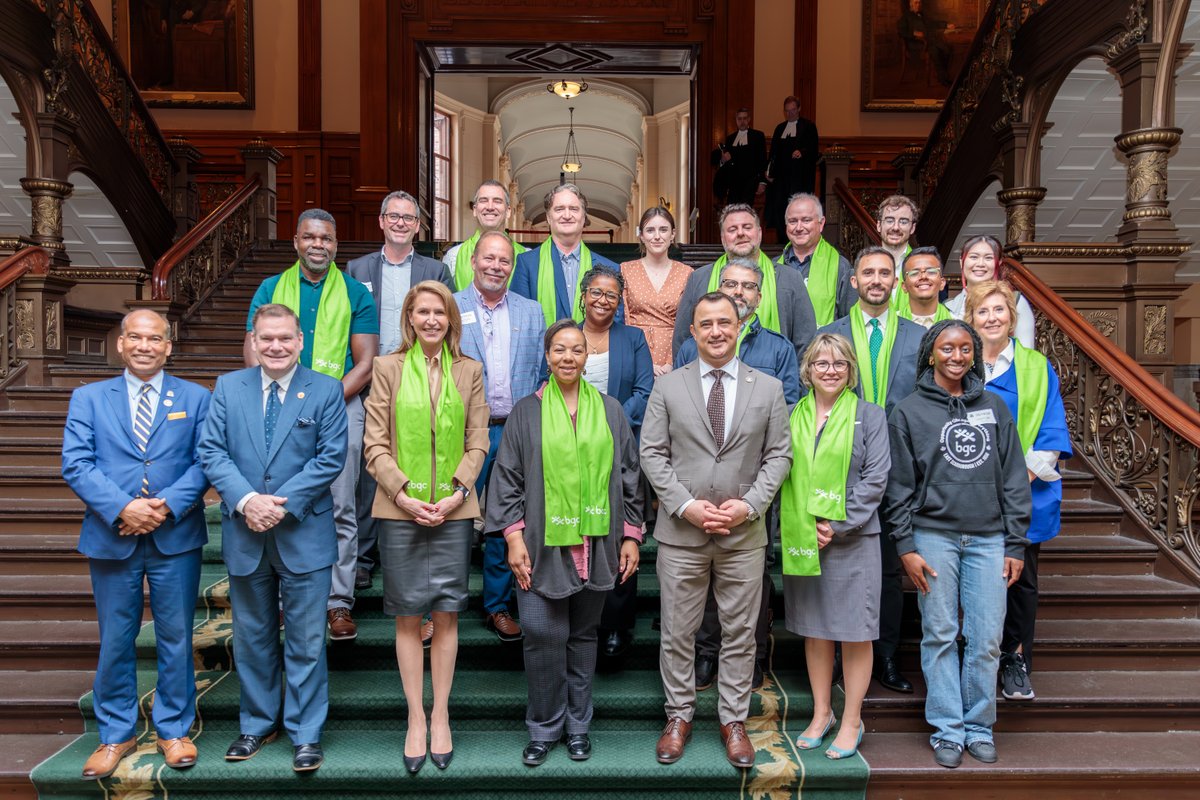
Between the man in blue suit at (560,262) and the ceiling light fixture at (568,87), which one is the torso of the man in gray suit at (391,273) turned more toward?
the man in blue suit

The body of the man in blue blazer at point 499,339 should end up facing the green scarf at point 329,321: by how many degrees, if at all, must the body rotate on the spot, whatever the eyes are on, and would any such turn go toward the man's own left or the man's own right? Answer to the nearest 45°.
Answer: approximately 90° to the man's own right

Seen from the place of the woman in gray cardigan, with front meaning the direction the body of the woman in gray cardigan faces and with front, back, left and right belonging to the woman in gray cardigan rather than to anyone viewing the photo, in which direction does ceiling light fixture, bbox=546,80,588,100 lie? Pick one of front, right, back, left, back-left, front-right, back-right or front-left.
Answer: back

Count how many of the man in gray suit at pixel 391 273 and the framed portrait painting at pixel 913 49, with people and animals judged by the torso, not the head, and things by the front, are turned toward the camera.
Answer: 2

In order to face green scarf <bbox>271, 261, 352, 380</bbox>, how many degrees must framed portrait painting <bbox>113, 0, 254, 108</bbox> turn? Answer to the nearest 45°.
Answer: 0° — it already faces it

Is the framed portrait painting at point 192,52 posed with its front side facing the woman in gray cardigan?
yes

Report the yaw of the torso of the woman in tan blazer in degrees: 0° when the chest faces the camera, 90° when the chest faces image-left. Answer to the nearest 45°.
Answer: approximately 0°

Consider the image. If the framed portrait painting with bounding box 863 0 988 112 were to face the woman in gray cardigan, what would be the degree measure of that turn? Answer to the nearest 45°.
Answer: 0° — it already faces them
